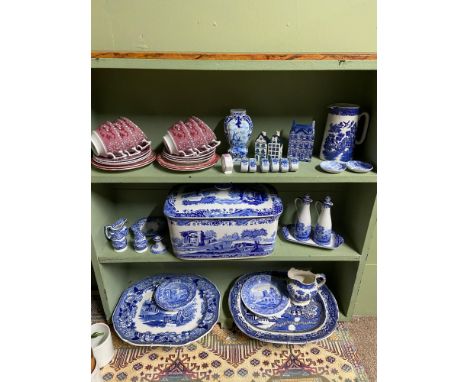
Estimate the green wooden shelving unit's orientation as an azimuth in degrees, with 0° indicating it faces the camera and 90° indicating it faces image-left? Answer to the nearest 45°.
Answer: approximately 0°
